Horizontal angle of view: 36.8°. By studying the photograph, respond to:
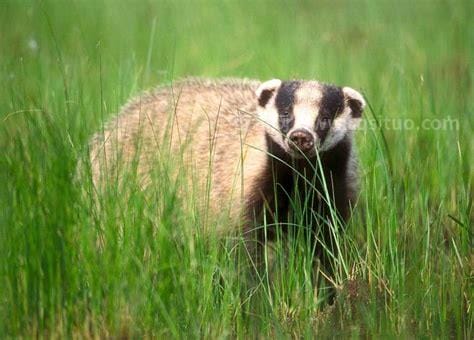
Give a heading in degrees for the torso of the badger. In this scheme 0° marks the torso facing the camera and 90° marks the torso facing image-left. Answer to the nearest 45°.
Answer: approximately 315°
